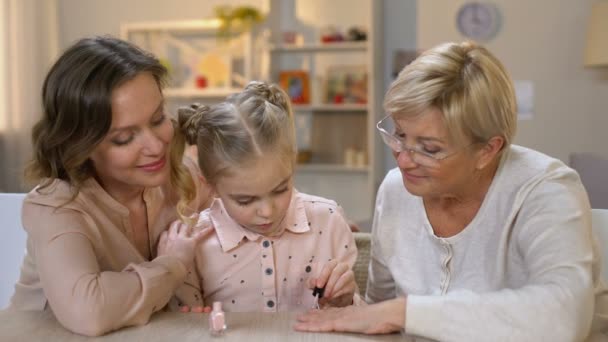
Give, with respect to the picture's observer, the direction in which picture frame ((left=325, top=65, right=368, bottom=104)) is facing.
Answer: facing the viewer

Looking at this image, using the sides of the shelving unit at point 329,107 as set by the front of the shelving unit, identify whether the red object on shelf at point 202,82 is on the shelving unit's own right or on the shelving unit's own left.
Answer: on the shelving unit's own right

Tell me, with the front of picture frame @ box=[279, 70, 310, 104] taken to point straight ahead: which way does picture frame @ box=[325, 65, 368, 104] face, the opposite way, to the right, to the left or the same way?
the same way

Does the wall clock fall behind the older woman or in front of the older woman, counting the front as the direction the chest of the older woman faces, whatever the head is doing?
behind

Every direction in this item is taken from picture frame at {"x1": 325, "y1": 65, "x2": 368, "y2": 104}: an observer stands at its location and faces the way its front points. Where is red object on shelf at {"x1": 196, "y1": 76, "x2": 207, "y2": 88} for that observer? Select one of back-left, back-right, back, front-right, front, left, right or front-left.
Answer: right

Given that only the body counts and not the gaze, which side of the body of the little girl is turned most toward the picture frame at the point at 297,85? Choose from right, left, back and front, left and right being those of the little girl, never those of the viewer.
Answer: back

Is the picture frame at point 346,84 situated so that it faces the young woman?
yes

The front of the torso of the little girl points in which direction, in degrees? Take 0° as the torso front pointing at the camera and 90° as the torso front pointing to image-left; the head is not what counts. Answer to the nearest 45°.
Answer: approximately 0°

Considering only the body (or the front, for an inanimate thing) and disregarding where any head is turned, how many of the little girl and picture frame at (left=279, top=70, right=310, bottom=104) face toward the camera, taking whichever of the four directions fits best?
2

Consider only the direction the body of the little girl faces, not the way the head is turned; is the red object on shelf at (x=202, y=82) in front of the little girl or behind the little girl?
behind

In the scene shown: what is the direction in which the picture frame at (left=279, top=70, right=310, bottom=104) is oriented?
toward the camera

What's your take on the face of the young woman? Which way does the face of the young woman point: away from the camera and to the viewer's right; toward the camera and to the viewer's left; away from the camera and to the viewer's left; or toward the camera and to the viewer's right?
toward the camera and to the viewer's right

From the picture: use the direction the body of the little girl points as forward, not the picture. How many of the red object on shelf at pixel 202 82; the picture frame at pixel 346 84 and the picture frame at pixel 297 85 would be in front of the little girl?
0

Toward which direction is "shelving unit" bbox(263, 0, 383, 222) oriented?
toward the camera

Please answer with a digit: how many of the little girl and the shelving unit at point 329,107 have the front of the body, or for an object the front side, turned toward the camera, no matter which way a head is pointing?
2

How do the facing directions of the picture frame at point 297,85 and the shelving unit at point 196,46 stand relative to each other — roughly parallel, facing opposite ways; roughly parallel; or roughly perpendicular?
roughly parallel

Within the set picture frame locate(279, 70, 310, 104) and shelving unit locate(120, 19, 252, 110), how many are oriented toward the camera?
2
